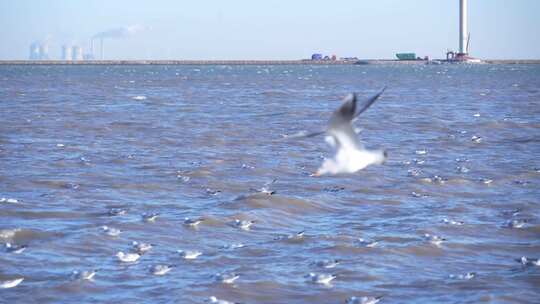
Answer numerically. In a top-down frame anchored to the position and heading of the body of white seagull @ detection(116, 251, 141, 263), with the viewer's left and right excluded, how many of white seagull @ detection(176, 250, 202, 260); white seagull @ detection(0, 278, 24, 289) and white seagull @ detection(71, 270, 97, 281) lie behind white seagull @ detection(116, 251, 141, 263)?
1

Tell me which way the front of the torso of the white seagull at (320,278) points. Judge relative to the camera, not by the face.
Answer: to the viewer's left

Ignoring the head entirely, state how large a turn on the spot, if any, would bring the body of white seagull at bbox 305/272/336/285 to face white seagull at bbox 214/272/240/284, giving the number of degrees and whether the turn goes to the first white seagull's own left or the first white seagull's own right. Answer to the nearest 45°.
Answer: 0° — it already faces it

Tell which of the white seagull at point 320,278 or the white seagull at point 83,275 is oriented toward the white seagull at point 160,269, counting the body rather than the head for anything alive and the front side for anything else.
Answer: the white seagull at point 320,278

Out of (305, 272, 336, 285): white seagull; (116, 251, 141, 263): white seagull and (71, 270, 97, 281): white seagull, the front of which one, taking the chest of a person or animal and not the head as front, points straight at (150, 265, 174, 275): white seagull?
(305, 272, 336, 285): white seagull

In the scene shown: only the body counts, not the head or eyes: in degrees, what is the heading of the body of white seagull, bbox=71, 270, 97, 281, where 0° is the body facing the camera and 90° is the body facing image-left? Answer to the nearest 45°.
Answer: approximately 90°

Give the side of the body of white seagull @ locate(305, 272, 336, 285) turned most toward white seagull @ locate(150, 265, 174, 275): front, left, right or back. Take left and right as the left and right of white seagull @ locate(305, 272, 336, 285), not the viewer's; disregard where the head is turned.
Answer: front

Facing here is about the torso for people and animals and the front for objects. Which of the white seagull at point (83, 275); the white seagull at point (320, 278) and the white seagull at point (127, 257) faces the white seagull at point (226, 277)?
the white seagull at point (320, 278)

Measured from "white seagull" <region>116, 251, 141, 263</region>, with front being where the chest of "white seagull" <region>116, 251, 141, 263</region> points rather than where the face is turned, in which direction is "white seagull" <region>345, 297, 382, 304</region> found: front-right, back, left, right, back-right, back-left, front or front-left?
back-left

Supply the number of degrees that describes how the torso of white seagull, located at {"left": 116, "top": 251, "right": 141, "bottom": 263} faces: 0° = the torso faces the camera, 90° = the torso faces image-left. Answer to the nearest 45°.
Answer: approximately 90°

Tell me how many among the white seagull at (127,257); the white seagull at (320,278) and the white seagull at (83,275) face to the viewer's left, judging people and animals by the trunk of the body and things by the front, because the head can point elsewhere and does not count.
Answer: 3

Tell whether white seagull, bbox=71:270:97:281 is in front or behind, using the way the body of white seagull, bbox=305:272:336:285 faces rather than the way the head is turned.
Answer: in front

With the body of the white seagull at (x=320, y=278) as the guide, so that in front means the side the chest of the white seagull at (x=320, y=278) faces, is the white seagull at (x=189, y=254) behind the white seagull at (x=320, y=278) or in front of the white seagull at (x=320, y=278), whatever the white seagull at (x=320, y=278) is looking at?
in front

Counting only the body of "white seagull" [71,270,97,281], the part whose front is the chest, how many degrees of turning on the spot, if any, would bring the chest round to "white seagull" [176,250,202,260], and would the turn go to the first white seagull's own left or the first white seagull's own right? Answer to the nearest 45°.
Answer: approximately 135° to the first white seagull's own right

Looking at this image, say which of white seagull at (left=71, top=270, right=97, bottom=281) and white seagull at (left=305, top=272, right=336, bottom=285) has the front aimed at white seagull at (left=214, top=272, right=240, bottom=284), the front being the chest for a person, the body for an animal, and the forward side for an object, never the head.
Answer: white seagull at (left=305, top=272, right=336, bottom=285)
